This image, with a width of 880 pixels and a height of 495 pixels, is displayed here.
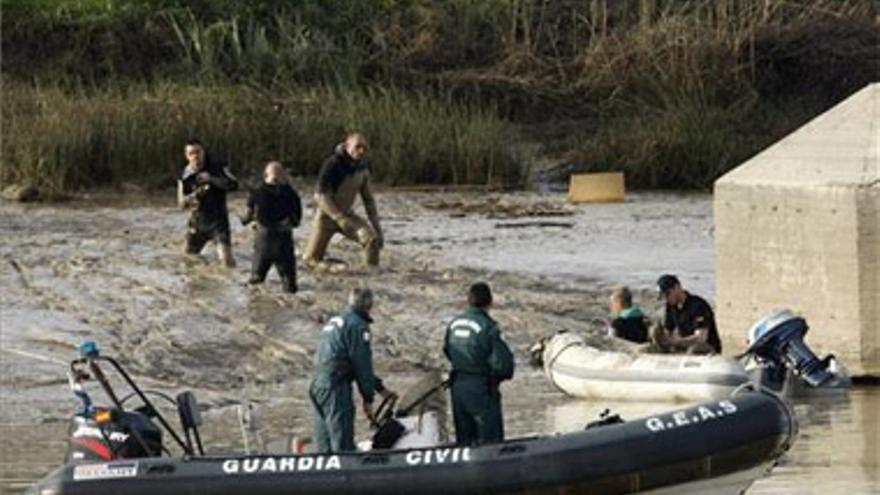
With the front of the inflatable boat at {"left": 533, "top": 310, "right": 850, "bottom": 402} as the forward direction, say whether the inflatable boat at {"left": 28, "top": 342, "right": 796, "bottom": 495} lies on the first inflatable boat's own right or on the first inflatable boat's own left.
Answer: on the first inflatable boat's own left

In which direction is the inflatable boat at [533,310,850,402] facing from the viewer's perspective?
to the viewer's left

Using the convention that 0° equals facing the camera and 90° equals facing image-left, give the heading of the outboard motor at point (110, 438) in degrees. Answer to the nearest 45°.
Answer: approximately 270°

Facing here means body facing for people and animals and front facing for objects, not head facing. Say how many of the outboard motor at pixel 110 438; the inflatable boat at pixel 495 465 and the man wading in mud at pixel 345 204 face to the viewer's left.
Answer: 0

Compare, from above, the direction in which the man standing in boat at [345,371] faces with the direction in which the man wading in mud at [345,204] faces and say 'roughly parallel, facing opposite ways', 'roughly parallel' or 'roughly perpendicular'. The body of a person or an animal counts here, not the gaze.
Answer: roughly perpendicular

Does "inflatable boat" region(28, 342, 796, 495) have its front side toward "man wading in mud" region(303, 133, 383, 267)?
no

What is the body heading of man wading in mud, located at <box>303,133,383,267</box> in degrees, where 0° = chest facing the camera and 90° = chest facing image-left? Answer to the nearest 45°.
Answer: approximately 315°

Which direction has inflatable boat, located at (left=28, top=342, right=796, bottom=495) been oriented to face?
to the viewer's right

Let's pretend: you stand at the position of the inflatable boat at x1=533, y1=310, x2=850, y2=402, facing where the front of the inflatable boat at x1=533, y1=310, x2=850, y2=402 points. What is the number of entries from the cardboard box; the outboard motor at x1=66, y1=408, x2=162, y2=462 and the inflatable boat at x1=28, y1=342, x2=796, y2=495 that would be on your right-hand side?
1

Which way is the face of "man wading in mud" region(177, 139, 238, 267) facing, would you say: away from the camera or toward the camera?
toward the camera
